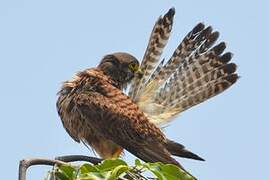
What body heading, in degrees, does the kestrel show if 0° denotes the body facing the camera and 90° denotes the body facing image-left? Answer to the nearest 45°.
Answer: approximately 90°
